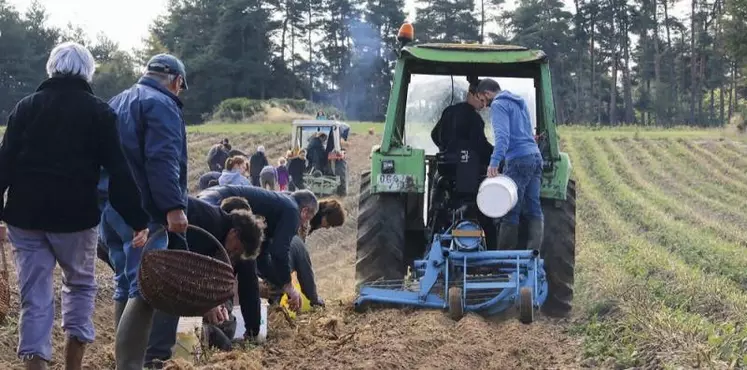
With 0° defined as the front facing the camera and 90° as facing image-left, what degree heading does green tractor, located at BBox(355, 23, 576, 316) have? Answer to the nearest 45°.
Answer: approximately 180°

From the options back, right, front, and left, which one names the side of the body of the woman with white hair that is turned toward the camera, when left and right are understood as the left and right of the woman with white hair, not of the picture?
back

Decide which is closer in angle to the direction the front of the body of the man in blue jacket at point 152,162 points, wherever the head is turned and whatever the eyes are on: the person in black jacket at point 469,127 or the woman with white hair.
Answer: the person in black jacket

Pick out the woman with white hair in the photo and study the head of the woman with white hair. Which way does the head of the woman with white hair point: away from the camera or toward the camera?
away from the camera

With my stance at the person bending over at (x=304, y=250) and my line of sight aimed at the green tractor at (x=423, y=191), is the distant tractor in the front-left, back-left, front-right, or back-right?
front-left

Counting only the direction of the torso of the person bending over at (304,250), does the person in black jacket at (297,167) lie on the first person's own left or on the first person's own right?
on the first person's own left

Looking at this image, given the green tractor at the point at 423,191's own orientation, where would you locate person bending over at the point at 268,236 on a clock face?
The person bending over is roughly at 7 o'clock from the green tractor.

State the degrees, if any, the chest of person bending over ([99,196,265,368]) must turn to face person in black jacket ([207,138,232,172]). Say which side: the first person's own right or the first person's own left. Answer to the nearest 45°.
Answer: approximately 90° to the first person's own left

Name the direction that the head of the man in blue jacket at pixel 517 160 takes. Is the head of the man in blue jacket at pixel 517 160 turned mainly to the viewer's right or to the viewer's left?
to the viewer's left

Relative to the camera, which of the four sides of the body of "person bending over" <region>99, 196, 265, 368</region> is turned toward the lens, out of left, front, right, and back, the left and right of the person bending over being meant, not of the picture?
right

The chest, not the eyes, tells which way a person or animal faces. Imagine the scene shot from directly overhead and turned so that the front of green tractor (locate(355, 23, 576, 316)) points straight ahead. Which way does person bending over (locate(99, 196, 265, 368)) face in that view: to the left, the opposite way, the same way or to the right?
to the right

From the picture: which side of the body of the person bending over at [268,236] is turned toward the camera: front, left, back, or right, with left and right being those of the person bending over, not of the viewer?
right

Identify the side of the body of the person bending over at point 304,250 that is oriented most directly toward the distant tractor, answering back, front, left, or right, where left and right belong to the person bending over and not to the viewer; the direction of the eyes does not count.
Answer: left
